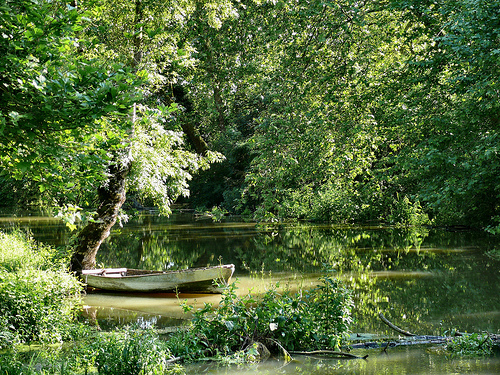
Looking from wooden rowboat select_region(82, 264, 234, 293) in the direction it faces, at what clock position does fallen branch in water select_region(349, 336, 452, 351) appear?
The fallen branch in water is roughly at 2 o'clock from the wooden rowboat.

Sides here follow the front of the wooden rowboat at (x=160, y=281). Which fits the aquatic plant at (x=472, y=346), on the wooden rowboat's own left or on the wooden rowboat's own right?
on the wooden rowboat's own right

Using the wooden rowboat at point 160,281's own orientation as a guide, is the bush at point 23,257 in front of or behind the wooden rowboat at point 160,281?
behind

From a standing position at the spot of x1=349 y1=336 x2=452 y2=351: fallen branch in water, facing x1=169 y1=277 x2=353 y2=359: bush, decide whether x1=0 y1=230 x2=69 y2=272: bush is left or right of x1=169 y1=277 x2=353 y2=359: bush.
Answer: right

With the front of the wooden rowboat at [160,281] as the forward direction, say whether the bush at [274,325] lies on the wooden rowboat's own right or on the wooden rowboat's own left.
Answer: on the wooden rowboat's own right

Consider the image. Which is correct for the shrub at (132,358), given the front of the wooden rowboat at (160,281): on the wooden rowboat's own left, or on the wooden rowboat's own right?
on the wooden rowboat's own right

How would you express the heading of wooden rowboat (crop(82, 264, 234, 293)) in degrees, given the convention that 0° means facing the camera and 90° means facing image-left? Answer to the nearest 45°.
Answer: approximately 270°

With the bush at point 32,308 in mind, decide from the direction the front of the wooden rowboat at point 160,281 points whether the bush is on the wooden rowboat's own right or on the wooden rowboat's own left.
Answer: on the wooden rowboat's own right

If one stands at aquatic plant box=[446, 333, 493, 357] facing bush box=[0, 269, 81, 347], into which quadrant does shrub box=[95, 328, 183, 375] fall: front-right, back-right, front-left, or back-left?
front-left
